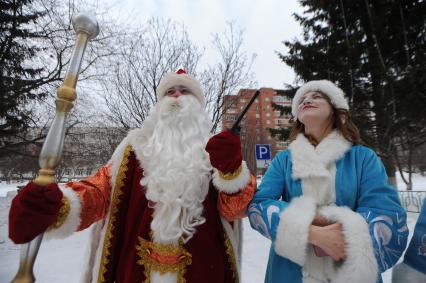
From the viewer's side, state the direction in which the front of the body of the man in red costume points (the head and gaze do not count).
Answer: toward the camera

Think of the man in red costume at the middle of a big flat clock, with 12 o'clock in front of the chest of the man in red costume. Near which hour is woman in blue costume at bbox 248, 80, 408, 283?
The woman in blue costume is roughly at 10 o'clock from the man in red costume.

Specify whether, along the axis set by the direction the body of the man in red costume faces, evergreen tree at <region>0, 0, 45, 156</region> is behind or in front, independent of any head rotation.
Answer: behind

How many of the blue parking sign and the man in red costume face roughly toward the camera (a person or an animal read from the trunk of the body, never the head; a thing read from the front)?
2

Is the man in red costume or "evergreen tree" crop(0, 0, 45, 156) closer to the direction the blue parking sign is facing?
the man in red costume

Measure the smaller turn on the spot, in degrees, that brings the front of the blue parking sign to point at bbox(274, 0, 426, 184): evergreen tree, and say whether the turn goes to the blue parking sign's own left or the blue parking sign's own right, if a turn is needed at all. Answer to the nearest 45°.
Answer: approximately 90° to the blue parking sign's own left

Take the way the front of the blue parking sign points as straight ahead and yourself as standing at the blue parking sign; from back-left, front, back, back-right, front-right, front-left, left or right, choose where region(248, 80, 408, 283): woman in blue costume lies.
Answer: front

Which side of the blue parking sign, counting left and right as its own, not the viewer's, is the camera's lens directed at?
front

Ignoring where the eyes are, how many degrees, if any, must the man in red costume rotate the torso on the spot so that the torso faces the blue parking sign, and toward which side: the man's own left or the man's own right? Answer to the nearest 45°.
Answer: approximately 135° to the man's own left

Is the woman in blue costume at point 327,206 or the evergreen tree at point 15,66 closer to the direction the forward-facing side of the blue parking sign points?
the woman in blue costume

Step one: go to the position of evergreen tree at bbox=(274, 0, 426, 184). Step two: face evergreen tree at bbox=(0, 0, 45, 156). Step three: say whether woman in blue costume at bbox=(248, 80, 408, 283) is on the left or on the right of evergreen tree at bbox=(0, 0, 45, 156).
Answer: left
